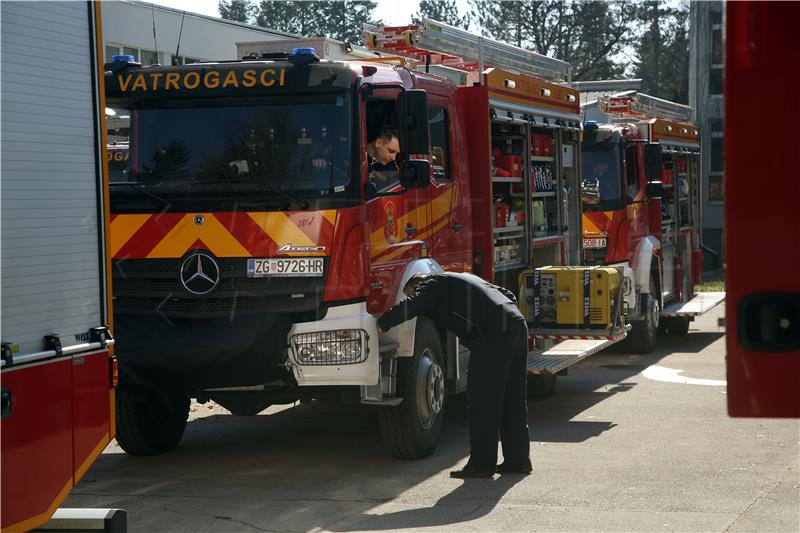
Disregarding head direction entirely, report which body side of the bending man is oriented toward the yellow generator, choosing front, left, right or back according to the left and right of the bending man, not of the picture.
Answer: right

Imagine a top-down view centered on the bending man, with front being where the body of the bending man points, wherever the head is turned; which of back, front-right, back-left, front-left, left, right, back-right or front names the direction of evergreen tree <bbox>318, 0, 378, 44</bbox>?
right

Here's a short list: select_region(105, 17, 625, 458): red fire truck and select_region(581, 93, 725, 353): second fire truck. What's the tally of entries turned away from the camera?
0

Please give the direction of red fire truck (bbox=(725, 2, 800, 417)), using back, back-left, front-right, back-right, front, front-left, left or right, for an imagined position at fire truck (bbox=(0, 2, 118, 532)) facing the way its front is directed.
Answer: left

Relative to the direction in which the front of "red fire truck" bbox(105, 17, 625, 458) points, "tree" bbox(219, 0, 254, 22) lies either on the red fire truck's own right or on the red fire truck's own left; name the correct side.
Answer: on the red fire truck's own right

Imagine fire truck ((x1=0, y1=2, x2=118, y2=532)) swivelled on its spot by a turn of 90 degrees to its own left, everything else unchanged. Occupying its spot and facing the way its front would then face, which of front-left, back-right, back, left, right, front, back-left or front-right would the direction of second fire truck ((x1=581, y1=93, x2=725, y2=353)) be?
left

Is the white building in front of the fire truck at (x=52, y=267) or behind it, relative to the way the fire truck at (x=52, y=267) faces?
behind

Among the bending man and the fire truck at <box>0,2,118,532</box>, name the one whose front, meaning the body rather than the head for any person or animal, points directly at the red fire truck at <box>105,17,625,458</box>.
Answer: the bending man

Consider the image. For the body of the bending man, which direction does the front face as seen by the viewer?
to the viewer's left

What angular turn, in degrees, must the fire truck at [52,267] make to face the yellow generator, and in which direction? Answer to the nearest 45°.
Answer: approximately 180°

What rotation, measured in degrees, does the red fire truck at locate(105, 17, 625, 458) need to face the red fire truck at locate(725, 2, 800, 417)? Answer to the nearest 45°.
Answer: approximately 45° to its left

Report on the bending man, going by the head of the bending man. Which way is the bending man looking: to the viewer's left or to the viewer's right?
to the viewer's left

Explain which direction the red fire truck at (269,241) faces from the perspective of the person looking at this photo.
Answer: facing the viewer and to the left of the viewer

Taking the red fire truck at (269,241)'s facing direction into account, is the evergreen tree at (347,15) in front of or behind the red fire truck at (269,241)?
behind
